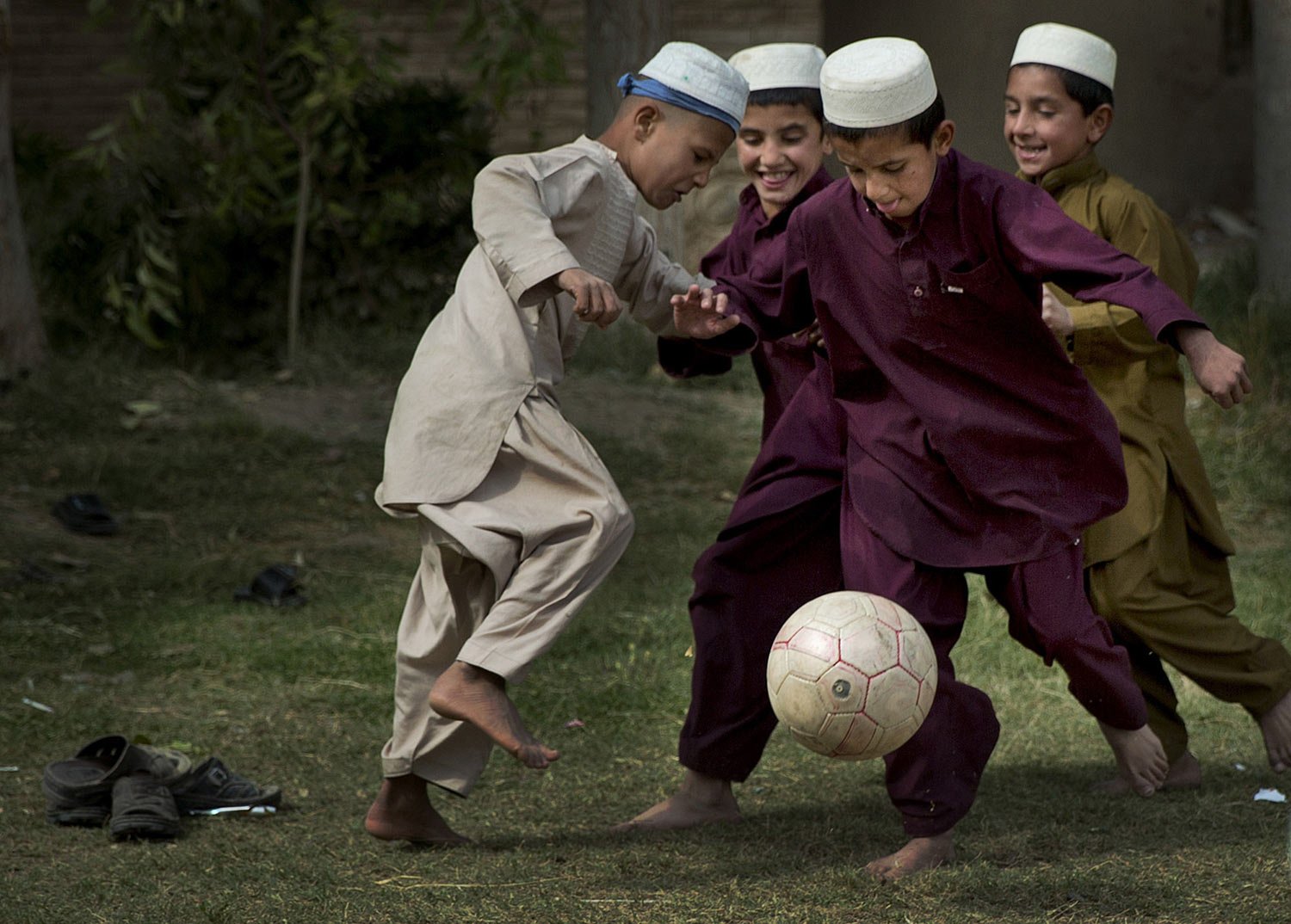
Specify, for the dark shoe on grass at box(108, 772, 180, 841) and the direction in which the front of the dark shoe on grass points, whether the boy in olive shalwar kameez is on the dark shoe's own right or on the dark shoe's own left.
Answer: on the dark shoe's own left

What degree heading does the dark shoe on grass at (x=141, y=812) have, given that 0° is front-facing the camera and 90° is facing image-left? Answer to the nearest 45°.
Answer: approximately 0°

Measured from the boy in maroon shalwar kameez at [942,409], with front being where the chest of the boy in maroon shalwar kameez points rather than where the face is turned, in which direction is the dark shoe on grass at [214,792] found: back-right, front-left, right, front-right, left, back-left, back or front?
front-right

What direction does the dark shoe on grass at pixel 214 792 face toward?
to the viewer's right

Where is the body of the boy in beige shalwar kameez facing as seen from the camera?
to the viewer's right

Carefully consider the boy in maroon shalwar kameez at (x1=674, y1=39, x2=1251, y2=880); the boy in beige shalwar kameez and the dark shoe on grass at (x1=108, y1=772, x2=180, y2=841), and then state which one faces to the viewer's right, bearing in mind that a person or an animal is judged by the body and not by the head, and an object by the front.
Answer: the boy in beige shalwar kameez

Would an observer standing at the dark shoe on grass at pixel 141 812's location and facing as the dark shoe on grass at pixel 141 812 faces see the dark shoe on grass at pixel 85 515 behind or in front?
behind

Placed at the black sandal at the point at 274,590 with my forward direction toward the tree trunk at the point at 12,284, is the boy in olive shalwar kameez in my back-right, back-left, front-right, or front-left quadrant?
back-right

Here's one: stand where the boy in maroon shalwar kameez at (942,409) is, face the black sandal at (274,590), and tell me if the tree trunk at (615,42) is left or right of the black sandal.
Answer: right

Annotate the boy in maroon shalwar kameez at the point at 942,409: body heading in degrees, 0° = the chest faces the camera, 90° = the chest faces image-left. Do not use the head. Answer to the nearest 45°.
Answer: approximately 45°

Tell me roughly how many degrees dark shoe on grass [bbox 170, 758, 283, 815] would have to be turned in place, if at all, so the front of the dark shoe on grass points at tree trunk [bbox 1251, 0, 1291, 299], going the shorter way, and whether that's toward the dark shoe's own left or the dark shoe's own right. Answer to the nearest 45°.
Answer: approximately 45° to the dark shoe's own left
